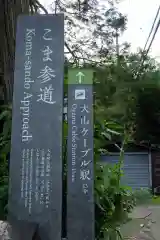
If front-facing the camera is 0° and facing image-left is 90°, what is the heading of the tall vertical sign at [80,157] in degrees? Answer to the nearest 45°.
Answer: approximately 0°
